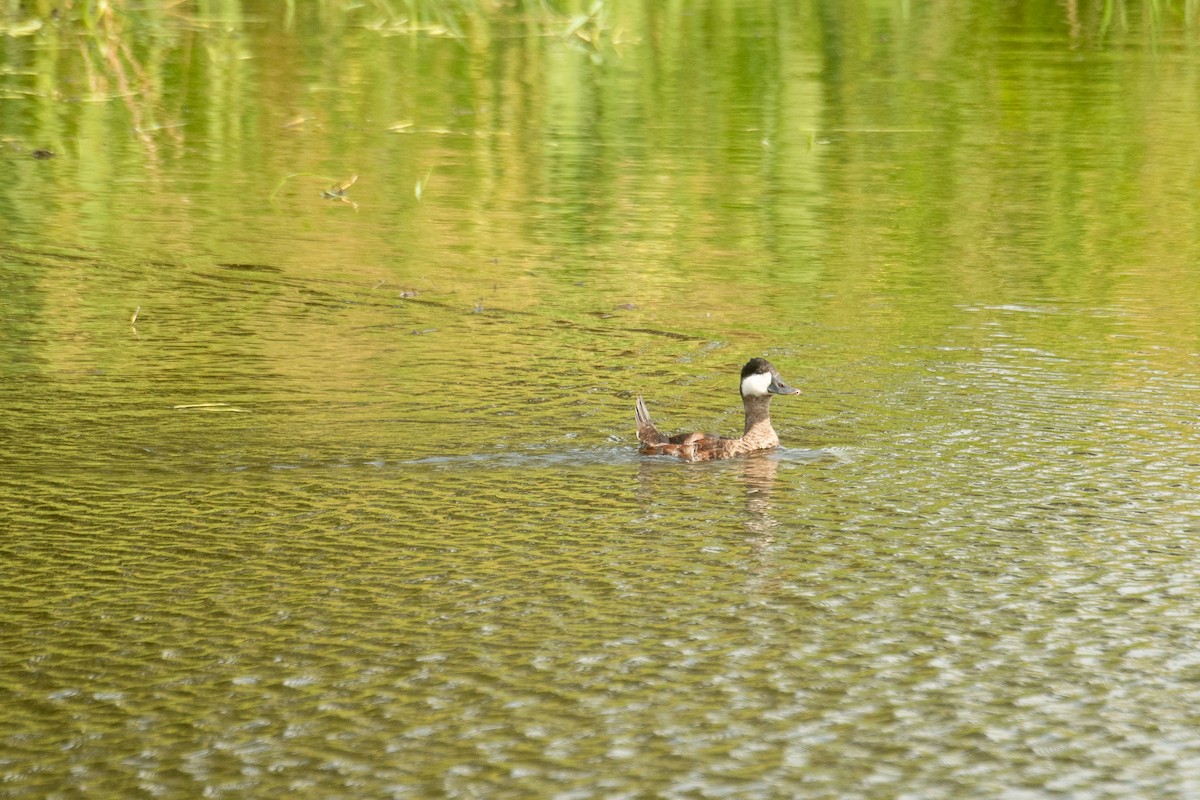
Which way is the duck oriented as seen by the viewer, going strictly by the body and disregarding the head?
to the viewer's right
